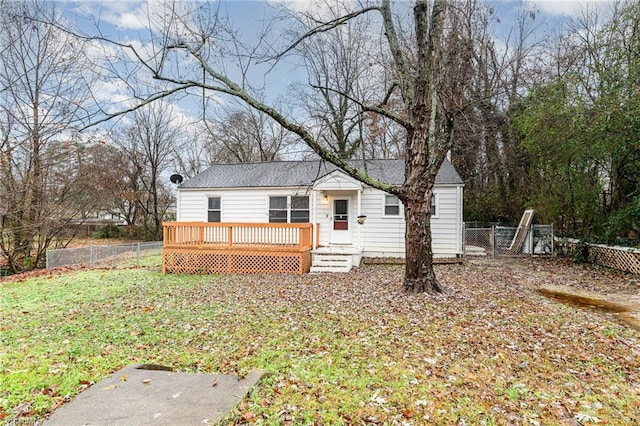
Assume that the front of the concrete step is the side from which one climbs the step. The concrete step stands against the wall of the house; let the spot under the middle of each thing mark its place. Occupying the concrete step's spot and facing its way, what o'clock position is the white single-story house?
The white single-story house is roughly at 6 o'clock from the concrete step.

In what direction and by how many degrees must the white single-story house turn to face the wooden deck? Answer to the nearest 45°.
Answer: approximately 45° to its right

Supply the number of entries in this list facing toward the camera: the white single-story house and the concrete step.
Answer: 2

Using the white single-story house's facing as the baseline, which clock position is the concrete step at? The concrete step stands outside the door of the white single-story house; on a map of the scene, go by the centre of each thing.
The concrete step is roughly at 12 o'clock from the white single-story house.

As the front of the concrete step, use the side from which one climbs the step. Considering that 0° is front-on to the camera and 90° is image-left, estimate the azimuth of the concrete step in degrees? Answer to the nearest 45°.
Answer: approximately 0°

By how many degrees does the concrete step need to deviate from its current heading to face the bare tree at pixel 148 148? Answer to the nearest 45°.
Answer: approximately 135° to its right

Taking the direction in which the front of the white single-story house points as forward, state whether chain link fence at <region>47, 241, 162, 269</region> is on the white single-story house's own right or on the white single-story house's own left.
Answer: on the white single-story house's own right

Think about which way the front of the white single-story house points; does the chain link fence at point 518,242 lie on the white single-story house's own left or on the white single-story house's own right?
on the white single-story house's own left
